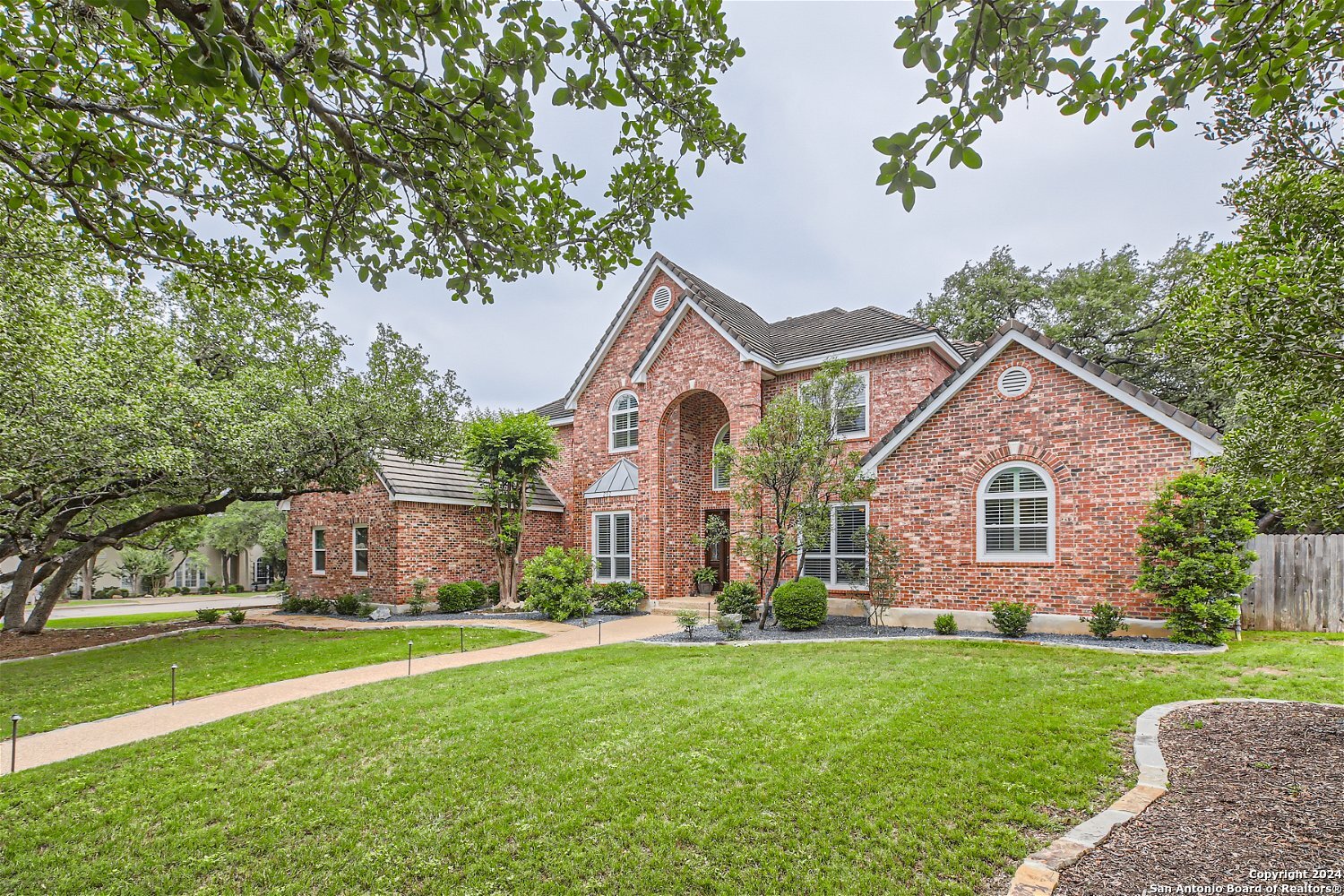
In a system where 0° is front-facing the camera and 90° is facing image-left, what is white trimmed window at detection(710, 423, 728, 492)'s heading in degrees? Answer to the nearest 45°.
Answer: approximately 0°

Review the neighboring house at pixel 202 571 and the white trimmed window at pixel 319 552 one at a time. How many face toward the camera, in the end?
2

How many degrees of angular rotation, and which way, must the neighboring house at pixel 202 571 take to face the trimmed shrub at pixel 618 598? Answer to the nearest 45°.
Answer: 0° — it already faces it

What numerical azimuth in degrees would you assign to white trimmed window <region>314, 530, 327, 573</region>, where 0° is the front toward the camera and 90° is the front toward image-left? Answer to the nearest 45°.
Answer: approximately 0°

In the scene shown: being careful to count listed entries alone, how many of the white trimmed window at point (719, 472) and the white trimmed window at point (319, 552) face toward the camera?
2
